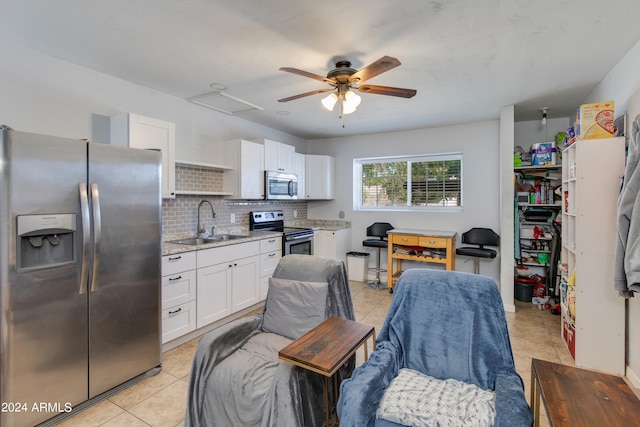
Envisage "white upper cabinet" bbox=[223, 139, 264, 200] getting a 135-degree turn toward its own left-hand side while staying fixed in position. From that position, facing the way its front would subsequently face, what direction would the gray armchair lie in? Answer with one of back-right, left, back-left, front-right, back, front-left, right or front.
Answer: back

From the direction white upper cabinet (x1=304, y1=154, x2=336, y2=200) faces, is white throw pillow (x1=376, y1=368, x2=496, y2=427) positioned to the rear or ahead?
ahead

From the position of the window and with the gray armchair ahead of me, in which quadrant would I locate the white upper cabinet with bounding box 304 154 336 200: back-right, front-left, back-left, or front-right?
front-right

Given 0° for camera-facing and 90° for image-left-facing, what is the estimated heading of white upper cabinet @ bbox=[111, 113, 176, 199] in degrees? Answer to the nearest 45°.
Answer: approximately 315°

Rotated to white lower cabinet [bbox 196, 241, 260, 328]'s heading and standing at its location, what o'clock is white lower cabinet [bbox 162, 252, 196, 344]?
white lower cabinet [bbox 162, 252, 196, 344] is roughly at 3 o'clock from white lower cabinet [bbox 196, 241, 260, 328].

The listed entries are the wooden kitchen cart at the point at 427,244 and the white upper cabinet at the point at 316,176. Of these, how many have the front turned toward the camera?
2

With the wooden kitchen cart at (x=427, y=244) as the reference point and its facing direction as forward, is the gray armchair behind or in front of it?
in front

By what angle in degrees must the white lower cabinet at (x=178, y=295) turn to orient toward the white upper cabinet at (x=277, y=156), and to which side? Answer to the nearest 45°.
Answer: approximately 90° to its left

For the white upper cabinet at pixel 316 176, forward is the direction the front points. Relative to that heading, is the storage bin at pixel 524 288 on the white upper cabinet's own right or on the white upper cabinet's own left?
on the white upper cabinet's own left

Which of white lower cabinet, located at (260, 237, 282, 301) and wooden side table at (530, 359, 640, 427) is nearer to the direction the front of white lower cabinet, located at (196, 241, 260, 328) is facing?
the wooden side table

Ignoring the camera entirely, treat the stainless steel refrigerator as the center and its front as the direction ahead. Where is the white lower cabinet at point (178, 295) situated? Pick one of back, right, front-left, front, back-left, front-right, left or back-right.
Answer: left

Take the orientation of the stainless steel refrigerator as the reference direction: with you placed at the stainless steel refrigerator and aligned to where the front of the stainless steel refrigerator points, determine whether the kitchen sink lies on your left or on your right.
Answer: on your left

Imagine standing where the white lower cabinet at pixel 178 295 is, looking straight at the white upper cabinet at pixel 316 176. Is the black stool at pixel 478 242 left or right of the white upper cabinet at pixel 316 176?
right

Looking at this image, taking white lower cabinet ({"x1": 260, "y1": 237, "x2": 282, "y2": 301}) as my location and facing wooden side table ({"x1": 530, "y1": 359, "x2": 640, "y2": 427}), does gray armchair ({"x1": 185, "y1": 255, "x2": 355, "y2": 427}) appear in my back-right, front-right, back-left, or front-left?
front-right

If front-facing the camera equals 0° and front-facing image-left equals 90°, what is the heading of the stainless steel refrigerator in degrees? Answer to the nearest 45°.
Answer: approximately 315°

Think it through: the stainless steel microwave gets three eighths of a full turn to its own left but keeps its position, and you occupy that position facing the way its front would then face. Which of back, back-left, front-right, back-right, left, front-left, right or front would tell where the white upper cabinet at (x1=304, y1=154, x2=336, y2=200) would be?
front-right
